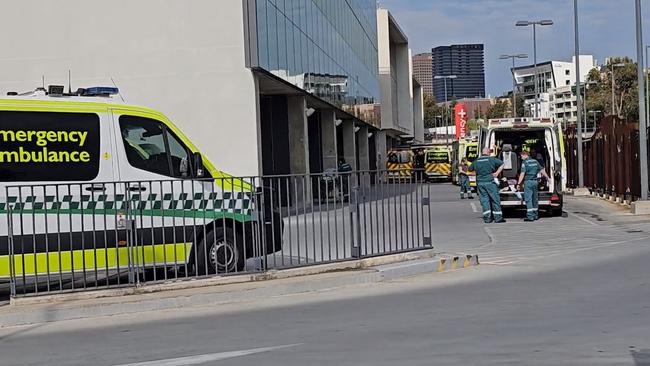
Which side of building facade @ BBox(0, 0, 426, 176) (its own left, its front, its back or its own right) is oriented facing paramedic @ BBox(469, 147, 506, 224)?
front

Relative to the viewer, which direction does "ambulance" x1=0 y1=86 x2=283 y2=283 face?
to the viewer's right

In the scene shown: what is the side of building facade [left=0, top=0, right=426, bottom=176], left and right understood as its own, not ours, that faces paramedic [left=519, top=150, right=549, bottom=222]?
front

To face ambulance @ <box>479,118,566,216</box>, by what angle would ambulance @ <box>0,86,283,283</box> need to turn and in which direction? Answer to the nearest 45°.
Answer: approximately 45° to its left

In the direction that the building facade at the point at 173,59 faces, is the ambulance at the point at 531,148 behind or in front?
in front

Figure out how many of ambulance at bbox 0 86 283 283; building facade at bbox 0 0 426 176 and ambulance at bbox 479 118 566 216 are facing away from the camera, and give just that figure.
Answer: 1

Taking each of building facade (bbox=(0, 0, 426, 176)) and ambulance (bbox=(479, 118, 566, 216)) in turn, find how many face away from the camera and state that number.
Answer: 1

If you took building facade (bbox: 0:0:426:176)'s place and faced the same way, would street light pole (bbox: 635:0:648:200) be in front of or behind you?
in front

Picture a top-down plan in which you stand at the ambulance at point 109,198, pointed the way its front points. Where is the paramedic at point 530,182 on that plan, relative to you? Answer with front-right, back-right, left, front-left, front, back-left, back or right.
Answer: front-left

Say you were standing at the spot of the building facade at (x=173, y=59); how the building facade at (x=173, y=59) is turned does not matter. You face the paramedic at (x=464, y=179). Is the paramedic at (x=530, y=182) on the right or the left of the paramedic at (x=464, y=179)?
right

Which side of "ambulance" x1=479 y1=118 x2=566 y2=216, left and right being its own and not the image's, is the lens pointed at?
back
